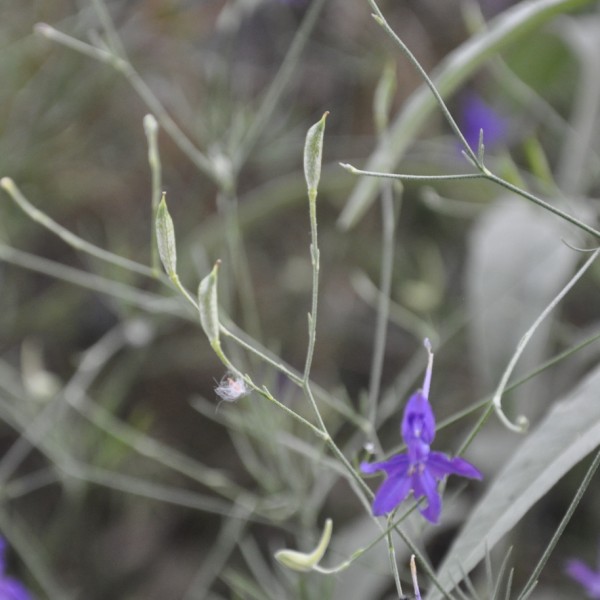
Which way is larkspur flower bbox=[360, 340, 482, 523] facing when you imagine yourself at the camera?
facing the viewer

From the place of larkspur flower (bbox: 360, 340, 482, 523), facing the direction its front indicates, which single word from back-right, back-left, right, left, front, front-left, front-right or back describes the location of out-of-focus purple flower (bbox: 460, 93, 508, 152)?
back
